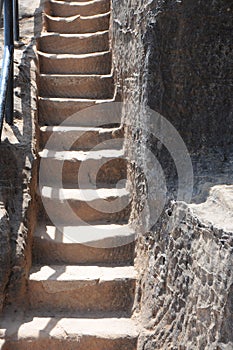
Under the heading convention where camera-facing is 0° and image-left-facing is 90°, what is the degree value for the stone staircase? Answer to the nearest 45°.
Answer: approximately 0°
